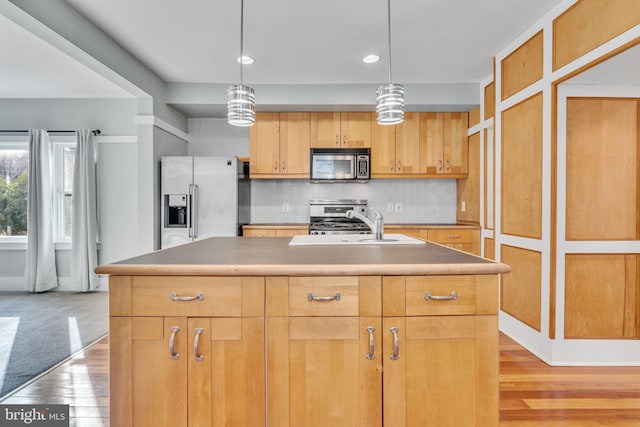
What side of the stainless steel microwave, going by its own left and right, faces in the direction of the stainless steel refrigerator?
right

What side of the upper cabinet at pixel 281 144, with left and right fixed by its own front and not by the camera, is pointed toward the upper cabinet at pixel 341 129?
left

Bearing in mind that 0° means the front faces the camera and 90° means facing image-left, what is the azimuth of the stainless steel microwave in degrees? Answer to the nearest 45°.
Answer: approximately 0°

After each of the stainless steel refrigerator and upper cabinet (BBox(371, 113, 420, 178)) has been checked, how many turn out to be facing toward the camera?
2

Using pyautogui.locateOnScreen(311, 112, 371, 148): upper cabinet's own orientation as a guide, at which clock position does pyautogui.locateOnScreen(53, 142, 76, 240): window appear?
The window is roughly at 3 o'clock from the upper cabinet.

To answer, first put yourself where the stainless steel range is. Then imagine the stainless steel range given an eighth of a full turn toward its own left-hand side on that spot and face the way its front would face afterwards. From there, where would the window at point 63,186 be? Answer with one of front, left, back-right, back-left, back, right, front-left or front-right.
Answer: back-right

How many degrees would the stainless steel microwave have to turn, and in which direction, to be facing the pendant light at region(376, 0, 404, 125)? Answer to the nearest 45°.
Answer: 0° — it already faces it
